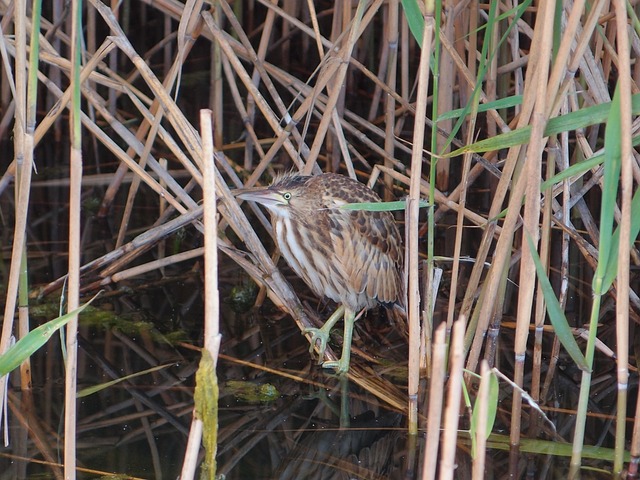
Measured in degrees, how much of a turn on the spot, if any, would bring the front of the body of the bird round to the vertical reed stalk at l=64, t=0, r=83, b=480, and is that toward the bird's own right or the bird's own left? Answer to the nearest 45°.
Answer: approximately 45° to the bird's own left

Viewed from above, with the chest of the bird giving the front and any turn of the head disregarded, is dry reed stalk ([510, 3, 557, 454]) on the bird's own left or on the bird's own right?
on the bird's own left

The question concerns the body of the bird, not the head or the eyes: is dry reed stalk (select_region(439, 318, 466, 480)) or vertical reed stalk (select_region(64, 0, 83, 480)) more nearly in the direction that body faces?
the vertical reed stalk

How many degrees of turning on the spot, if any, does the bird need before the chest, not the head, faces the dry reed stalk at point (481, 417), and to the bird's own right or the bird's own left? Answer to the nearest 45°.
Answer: approximately 90° to the bird's own left

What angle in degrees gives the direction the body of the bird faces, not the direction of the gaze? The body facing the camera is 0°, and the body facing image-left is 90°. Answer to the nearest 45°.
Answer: approximately 90°

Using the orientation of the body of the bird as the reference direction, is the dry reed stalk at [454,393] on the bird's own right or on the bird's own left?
on the bird's own left

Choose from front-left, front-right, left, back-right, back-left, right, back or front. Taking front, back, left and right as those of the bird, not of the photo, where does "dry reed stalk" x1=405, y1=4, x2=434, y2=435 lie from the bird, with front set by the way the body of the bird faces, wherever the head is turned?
left
